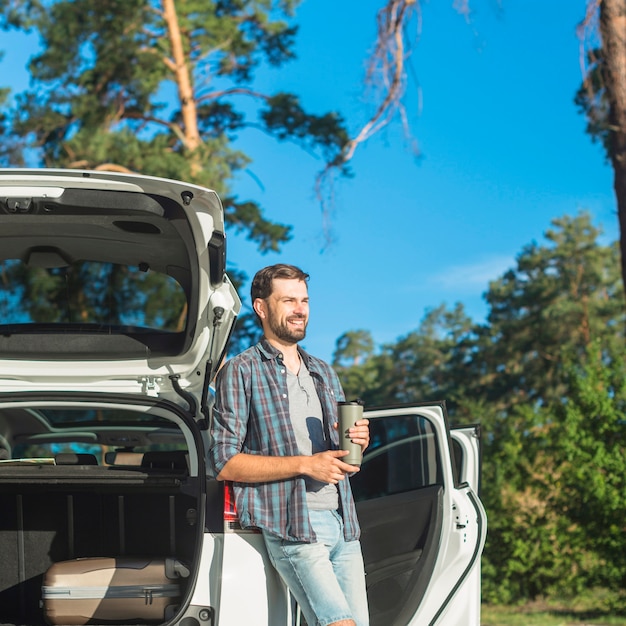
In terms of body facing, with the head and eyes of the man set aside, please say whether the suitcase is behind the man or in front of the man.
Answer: behind

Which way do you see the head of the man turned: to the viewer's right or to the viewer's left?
to the viewer's right

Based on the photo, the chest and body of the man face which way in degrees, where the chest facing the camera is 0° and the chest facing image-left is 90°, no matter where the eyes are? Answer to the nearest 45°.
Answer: approximately 315°
